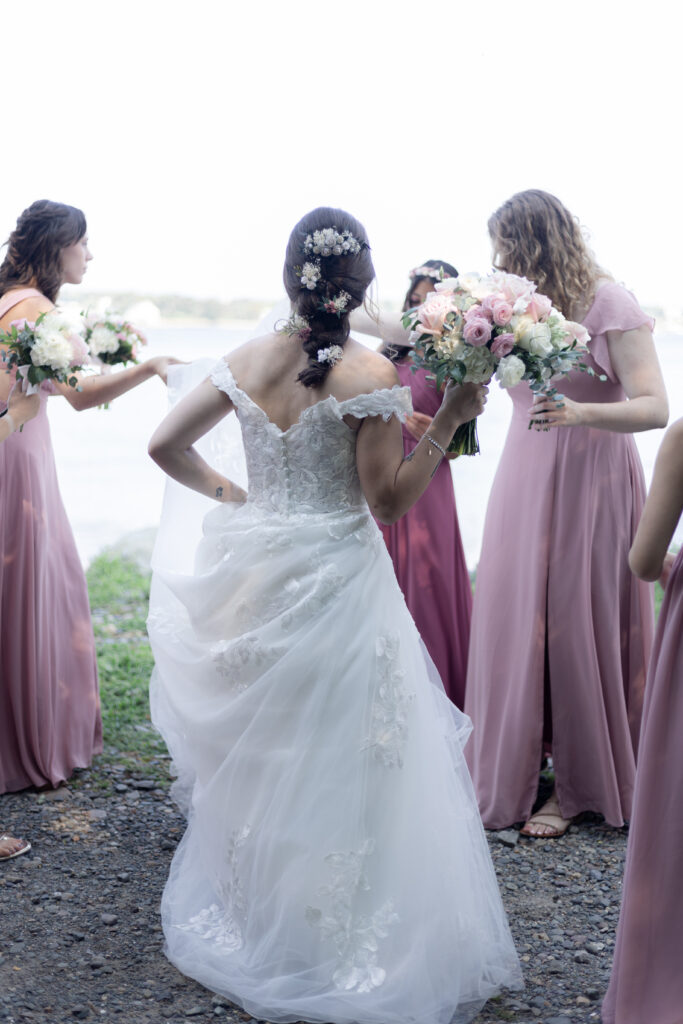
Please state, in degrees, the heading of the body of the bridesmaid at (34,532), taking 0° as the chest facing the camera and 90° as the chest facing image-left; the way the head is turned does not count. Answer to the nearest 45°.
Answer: approximately 270°

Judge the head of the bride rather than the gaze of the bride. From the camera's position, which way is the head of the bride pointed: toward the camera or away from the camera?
away from the camera

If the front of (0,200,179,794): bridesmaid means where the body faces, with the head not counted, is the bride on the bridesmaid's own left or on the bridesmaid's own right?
on the bridesmaid's own right

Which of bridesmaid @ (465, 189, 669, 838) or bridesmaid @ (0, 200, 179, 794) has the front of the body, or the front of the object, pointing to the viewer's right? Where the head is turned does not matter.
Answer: bridesmaid @ (0, 200, 179, 794)

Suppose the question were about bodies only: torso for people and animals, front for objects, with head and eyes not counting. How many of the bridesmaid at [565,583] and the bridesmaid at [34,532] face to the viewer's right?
1

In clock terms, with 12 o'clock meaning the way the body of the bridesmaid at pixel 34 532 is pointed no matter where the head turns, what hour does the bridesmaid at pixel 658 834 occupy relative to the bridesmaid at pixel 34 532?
the bridesmaid at pixel 658 834 is roughly at 2 o'clock from the bridesmaid at pixel 34 532.

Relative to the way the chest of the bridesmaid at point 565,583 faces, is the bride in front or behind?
in front

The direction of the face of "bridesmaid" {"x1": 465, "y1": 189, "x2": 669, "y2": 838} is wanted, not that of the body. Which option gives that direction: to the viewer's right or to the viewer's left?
to the viewer's left

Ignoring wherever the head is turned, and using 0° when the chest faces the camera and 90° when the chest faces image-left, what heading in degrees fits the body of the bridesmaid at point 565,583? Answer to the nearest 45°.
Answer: approximately 45°
